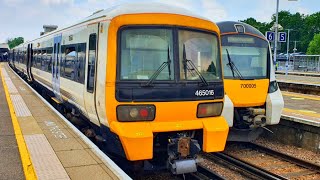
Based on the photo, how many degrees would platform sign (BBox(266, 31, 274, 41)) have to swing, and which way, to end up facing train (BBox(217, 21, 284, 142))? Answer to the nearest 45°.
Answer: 0° — it already faces it

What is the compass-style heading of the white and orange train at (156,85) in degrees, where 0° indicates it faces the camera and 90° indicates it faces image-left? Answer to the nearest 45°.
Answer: approximately 315°

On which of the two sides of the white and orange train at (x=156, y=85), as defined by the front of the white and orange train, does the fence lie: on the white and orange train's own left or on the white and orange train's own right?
on the white and orange train's own left
